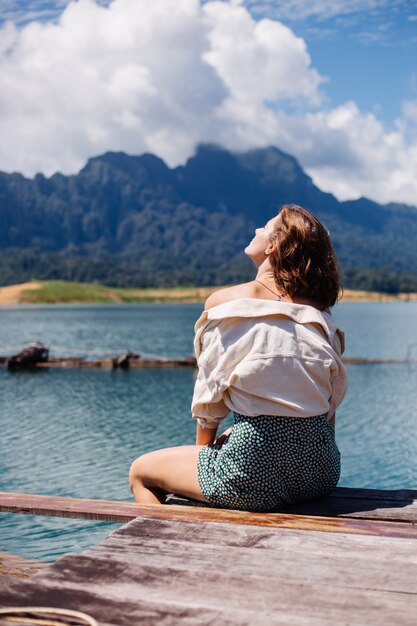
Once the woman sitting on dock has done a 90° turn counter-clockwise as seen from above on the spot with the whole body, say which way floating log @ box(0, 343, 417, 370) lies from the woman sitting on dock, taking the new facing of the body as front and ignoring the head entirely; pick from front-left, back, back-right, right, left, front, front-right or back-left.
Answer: back-right

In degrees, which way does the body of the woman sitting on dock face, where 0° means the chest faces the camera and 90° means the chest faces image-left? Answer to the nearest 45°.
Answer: approximately 135°
